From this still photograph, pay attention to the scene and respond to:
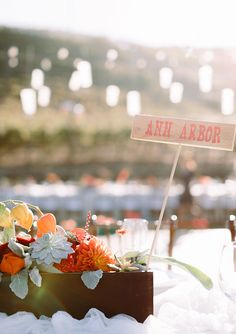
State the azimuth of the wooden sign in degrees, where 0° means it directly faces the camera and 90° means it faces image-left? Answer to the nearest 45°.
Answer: approximately 0°
